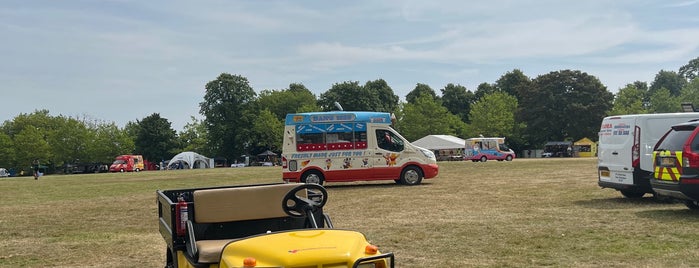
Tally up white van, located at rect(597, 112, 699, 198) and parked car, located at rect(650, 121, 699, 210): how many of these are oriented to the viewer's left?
0

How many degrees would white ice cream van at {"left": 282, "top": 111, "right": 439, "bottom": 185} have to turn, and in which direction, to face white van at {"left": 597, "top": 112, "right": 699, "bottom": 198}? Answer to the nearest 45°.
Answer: approximately 45° to its right

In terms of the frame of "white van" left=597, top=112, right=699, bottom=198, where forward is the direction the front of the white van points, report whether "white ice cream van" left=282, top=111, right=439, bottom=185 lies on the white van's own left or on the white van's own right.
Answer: on the white van's own left

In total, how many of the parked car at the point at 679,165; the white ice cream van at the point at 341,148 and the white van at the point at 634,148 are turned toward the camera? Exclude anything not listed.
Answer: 0

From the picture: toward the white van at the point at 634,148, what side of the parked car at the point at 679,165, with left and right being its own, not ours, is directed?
left

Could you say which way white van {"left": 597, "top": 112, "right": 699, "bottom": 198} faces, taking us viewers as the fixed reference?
facing away from the viewer and to the right of the viewer

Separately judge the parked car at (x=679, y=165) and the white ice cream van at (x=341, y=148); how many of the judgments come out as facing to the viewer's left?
0

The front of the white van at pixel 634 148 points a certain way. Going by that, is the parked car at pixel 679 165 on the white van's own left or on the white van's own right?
on the white van's own right

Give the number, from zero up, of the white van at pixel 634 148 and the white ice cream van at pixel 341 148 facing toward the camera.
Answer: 0

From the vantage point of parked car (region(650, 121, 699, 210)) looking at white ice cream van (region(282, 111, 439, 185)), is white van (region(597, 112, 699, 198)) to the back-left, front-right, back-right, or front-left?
front-right

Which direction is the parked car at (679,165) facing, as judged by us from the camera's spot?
facing away from the viewer and to the right of the viewer

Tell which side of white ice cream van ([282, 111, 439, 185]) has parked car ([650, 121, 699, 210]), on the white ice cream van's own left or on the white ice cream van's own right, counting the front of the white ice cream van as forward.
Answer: on the white ice cream van's own right

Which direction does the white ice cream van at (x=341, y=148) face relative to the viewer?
to the viewer's right
